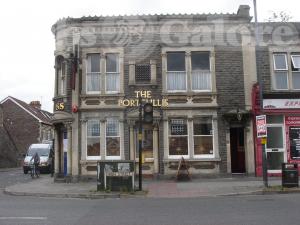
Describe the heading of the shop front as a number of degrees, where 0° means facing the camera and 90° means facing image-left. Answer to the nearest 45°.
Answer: approximately 0°

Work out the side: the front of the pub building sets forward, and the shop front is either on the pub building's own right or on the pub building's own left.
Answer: on the pub building's own left

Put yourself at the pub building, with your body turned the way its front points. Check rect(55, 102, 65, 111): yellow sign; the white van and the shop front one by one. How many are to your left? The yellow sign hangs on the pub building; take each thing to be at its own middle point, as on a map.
1

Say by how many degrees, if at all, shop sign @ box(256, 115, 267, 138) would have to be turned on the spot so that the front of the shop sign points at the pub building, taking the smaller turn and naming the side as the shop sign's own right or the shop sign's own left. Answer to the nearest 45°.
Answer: approximately 135° to the shop sign's own right

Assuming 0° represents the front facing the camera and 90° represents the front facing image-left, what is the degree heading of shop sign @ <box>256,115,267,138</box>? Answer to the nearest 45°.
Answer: approximately 0°

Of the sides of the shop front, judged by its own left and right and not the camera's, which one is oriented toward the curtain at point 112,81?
right
